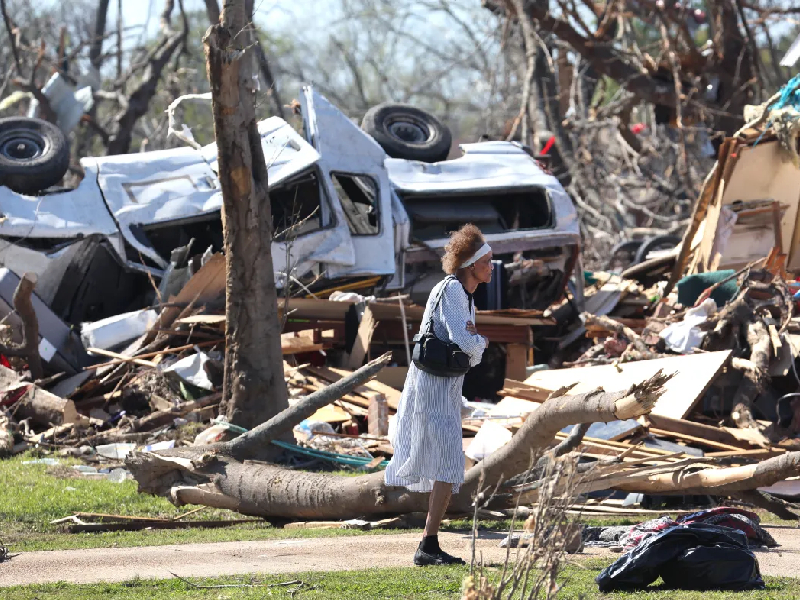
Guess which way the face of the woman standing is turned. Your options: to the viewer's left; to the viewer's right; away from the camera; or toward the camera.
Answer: to the viewer's right

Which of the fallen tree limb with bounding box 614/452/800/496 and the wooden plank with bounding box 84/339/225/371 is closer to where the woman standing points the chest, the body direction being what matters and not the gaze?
the fallen tree limb

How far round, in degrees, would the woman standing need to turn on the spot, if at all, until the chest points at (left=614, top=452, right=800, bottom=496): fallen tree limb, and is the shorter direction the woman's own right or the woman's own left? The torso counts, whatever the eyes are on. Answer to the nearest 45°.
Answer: approximately 45° to the woman's own left

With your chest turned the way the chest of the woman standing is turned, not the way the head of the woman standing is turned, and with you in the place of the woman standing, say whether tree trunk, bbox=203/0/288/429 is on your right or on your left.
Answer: on your left

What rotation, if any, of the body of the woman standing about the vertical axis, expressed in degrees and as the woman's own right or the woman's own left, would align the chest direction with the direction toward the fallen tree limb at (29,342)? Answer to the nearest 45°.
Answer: approximately 135° to the woman's own left

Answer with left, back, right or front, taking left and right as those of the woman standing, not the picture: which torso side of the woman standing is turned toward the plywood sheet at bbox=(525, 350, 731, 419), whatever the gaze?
left

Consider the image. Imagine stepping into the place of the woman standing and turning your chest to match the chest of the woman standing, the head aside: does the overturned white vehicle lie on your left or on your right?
on your left

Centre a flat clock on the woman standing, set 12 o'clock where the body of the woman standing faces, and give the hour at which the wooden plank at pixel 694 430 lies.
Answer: The wooden plank is roughly at 10 o'clock from the woman standing.

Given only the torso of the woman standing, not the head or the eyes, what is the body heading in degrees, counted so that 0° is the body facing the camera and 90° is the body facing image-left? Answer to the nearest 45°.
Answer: approximately 270°

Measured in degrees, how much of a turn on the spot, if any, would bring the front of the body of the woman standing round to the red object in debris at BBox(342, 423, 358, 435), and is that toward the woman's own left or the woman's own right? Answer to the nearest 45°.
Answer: approximately 90° to the woman's own left

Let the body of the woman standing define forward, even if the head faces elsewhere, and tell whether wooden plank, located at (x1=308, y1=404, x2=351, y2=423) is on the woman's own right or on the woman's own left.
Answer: on the woman's own left

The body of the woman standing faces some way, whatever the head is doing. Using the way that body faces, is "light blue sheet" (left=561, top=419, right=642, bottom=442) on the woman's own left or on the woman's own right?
on the woman's own left

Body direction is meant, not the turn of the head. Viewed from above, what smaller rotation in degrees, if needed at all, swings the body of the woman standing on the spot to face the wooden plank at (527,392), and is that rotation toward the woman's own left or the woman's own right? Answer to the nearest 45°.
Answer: approximately 90° to the woman's own left
